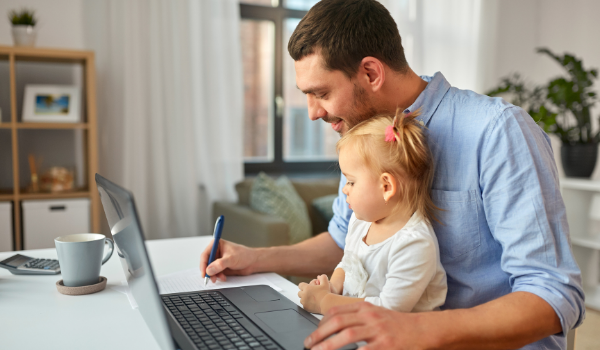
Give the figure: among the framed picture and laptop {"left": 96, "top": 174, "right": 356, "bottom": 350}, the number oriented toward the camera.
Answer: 1

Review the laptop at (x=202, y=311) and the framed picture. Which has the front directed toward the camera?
the framed picture

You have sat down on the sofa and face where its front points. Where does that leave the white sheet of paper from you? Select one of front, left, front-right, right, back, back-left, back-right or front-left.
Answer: front-right

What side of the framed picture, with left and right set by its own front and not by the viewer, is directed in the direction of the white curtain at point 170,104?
left

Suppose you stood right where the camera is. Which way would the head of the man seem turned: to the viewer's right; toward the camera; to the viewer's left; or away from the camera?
to the viewer's left

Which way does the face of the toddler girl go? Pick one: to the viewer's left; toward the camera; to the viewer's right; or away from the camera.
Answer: to the viewer's left

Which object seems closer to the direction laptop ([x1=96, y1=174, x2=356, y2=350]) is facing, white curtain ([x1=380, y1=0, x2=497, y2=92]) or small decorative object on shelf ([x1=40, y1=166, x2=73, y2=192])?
the white curtain

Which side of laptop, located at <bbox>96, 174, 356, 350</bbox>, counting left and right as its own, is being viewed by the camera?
right

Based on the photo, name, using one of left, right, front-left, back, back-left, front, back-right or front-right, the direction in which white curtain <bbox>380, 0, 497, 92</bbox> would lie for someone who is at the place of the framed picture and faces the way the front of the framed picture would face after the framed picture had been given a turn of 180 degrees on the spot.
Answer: right

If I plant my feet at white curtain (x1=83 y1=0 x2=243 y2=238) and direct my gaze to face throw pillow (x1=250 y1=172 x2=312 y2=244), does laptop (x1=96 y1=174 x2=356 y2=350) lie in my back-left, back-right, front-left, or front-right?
front-right

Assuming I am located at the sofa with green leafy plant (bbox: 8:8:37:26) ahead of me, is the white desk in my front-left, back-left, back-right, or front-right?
front-left

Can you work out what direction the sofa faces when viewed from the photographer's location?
facing the viewer and to the right of the viewer

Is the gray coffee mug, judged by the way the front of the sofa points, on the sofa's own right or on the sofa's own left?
on the sofa's own right

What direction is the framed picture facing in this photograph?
toward the camera

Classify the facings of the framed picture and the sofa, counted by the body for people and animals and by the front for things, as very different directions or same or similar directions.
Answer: same or similar directions
